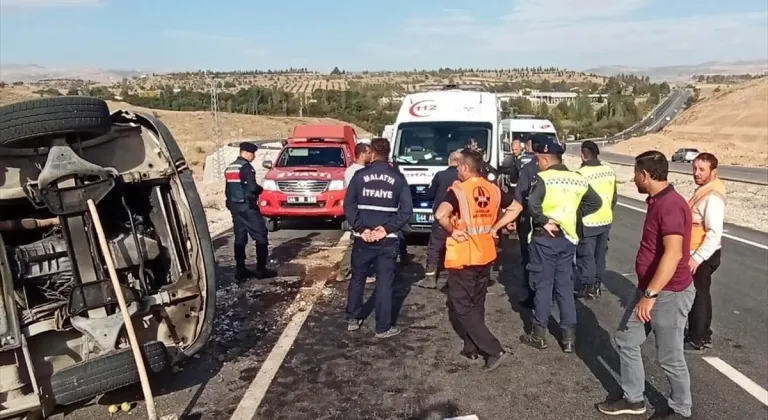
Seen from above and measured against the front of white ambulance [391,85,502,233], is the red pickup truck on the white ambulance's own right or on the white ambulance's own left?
on the white ambulance's own right

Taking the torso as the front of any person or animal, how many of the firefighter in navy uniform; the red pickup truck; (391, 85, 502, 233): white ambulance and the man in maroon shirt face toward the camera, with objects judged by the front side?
2

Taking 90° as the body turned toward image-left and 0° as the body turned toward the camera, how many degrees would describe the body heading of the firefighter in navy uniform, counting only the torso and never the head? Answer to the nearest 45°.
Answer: approximately 180°

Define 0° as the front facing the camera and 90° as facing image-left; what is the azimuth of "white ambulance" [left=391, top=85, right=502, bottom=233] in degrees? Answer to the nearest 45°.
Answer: approximately 0°

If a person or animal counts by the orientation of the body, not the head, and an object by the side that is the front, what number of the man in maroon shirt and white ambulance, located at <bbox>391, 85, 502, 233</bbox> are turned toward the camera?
1

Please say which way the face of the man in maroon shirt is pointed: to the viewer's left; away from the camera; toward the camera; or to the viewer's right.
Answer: to the viewer's left

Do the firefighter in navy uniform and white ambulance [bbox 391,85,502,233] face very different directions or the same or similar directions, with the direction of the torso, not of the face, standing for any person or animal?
very different directions

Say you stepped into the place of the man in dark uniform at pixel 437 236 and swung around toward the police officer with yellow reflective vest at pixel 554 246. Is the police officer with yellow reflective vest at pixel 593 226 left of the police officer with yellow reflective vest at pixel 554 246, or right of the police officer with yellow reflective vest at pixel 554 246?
left

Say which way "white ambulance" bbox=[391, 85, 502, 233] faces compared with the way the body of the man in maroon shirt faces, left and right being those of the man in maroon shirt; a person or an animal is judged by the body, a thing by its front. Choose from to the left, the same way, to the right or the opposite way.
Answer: to the left

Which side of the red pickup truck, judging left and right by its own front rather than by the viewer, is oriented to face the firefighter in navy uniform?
front

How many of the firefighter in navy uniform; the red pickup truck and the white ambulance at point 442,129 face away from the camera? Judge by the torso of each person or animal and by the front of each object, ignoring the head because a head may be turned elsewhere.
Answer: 1

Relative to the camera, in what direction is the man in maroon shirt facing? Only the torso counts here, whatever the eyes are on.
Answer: to the viewer's left

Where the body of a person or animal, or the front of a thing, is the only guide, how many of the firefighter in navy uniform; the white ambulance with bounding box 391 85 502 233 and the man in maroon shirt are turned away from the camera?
1
